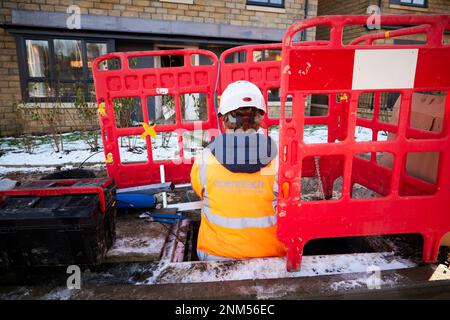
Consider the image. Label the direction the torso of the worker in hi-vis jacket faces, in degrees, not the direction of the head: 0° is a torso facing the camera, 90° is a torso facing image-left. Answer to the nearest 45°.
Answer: approximately 180°

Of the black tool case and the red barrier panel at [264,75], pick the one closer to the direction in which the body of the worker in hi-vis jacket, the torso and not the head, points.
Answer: the red barrier panel

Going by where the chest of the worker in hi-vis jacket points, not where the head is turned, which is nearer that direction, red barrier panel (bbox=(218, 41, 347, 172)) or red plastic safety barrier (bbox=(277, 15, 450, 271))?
the red barrier panel

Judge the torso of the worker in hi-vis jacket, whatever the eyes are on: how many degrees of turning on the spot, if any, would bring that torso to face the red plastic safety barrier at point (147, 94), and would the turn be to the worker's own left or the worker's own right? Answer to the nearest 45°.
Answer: approximately 45° to the worker's own left

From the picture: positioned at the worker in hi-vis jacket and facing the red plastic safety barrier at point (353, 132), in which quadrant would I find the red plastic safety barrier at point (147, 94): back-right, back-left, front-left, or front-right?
back-left

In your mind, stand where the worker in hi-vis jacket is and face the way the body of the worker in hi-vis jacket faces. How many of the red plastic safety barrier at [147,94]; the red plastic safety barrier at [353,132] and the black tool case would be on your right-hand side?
1

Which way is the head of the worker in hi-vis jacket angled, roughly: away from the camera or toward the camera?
away from the camera

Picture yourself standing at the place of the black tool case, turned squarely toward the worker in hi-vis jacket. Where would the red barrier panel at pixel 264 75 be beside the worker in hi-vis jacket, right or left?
left

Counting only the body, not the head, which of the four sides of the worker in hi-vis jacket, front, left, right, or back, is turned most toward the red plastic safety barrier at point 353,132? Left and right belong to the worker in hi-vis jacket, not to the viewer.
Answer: right

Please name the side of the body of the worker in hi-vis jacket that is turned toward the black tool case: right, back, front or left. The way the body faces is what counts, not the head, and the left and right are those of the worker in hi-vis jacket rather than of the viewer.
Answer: left

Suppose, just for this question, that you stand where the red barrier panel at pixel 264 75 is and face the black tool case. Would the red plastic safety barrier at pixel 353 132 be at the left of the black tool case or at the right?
left
